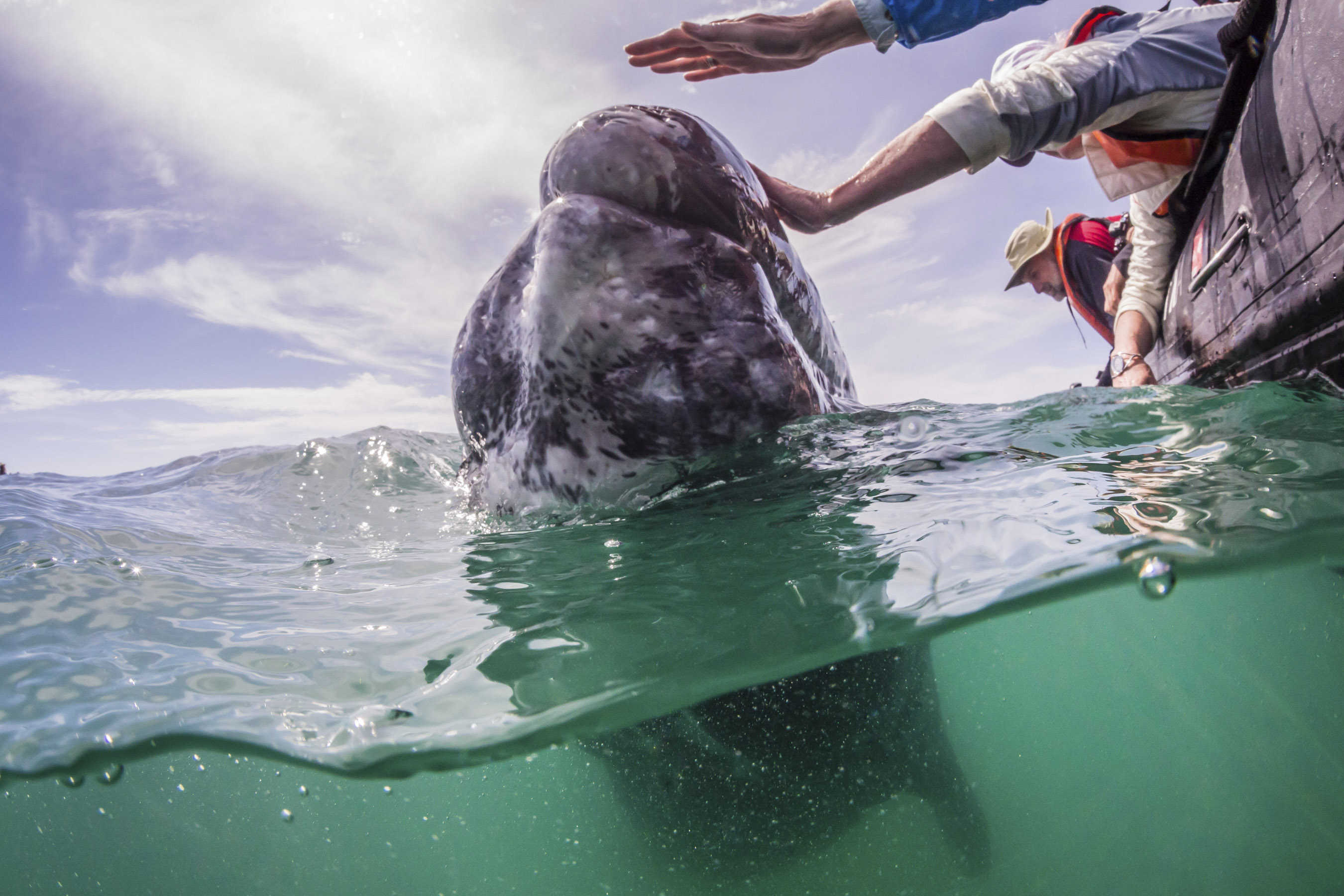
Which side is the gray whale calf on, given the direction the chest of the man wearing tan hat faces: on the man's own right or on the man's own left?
on the man's own left

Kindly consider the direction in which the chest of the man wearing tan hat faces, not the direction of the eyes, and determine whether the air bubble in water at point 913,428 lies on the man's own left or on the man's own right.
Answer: on the man's own left

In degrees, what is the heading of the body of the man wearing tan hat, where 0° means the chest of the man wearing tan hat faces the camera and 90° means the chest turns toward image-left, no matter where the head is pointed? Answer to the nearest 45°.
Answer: approximately 90°

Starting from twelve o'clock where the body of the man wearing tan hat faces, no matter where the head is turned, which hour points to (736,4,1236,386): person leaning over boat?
The person leaning over boat is roughly at 9 o'clock from the man wearing tan hat.

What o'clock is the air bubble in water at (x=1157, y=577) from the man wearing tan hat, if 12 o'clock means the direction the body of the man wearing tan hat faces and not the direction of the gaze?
The air bubble in water is roughly at 9 o'clock from the man wearing tan hat.

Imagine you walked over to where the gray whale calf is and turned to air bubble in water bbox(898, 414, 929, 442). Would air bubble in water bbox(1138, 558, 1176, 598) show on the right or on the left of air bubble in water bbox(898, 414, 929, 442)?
right
